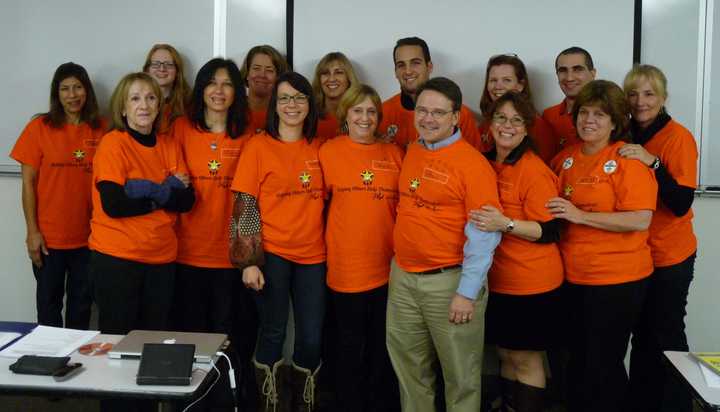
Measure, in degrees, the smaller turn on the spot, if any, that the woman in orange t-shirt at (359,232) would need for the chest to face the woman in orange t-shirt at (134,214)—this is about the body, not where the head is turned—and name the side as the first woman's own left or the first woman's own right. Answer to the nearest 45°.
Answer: approximately 90° to the first woman's own right

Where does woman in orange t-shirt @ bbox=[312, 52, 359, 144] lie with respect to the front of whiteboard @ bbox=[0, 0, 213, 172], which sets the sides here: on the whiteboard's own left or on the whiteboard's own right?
on the whiteboard's own left

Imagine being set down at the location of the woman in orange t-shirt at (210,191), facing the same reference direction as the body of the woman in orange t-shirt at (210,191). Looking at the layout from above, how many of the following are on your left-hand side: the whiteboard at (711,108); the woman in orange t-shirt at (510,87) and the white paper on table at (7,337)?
2

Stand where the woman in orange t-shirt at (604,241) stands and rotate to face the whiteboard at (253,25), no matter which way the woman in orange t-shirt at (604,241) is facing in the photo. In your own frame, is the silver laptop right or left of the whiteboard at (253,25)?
left

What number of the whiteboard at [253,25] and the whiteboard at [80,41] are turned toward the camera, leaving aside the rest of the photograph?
2

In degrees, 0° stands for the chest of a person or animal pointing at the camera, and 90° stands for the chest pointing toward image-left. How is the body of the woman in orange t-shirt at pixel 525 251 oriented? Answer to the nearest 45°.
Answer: approximately 45°

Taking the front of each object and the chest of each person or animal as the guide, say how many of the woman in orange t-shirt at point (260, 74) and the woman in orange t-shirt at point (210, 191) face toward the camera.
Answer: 2
